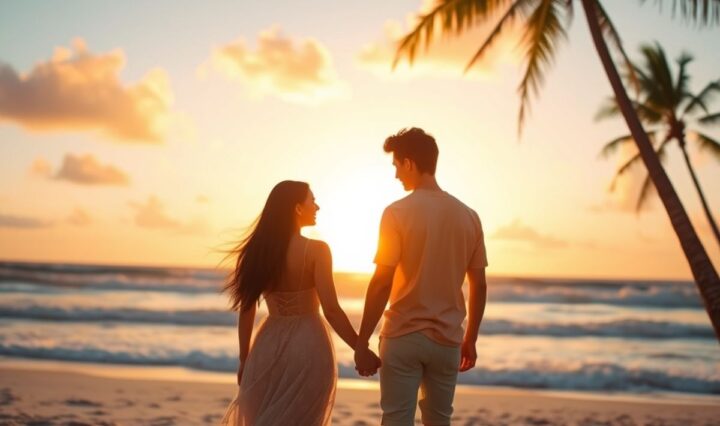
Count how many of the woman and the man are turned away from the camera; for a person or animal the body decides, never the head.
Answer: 2

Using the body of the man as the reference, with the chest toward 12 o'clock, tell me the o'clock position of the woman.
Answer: The woman is roughly at 10 o'clock from the man.

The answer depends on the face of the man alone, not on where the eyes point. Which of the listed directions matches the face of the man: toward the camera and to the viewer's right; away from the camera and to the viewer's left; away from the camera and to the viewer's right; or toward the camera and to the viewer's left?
away from the camera and to the viewer's left

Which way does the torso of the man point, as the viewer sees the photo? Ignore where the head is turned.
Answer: away from the camera

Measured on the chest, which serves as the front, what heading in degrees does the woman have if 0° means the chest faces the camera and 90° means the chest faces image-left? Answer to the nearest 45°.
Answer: approximately 180°

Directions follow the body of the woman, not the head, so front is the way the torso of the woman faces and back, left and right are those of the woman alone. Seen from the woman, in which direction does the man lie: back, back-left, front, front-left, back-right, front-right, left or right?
back-right
